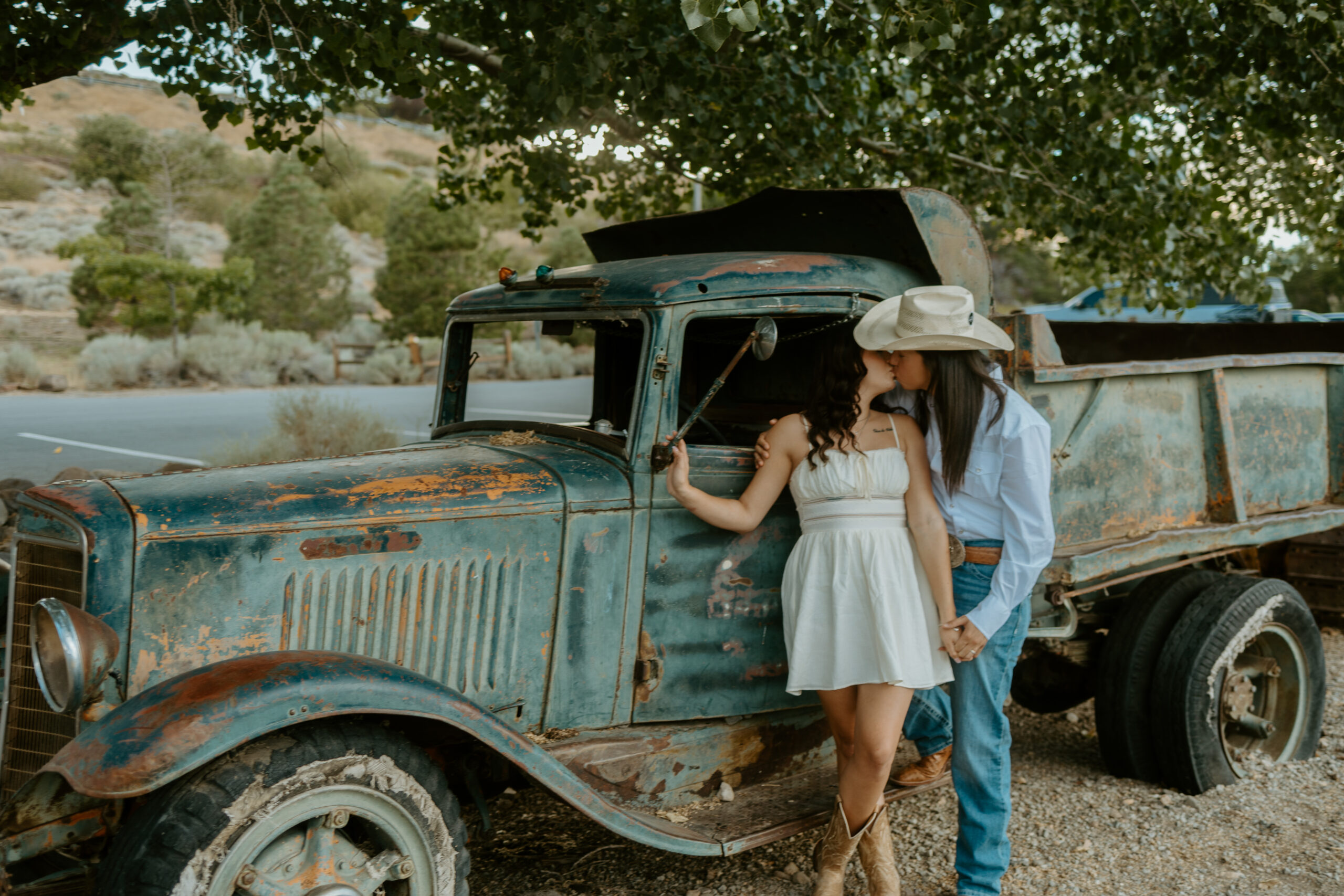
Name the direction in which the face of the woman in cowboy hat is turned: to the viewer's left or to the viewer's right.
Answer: to the viewer's left

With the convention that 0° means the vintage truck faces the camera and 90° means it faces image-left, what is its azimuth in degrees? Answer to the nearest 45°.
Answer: approximately 45°

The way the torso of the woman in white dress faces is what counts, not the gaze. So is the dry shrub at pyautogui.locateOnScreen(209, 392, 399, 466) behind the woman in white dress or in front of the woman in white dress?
behind

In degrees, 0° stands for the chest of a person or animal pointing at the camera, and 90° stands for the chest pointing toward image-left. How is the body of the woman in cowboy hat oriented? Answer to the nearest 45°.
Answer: approximately 90°

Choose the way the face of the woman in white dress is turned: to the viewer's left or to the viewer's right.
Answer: to the viewer's right

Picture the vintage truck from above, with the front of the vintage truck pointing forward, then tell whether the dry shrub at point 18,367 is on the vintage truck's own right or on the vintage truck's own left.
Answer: on the vintage truck's own right
